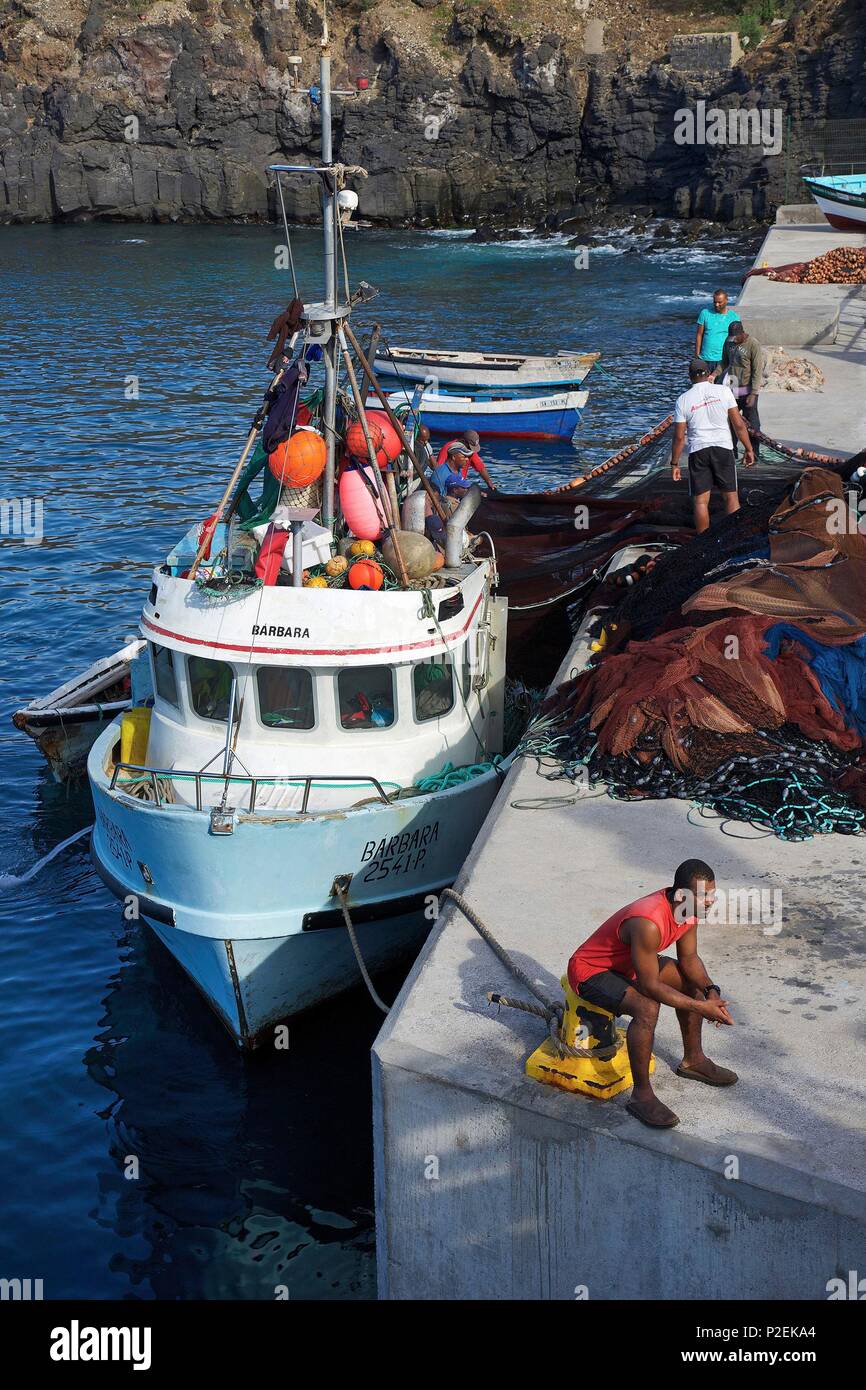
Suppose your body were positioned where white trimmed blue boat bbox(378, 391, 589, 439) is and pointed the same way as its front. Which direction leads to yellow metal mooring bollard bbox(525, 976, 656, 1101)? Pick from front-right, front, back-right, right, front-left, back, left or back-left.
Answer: right

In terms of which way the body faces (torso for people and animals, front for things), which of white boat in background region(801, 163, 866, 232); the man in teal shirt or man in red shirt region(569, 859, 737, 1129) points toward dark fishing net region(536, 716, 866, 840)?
the man in teal shirt

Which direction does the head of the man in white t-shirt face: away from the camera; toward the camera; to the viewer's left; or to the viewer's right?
away from the camera

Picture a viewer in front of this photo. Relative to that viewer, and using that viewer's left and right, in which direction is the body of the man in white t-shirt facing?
facing away from the viewer

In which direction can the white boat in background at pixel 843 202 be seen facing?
to the viewer's left

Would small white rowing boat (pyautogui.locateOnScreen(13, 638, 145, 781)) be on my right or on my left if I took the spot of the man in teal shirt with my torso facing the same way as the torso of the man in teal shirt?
on my right

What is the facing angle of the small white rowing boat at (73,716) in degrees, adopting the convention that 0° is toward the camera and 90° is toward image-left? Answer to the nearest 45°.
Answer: approximately 45°

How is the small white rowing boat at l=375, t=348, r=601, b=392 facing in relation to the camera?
to the viewer's right

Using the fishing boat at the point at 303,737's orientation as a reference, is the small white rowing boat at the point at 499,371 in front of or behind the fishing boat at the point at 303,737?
behind

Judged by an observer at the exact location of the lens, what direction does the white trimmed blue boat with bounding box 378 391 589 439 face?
facing to the right of the viewer
